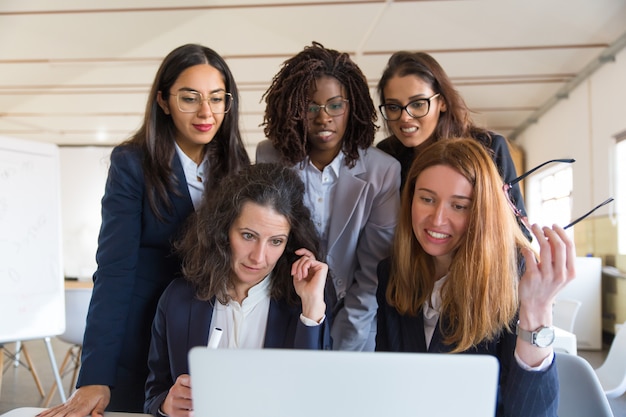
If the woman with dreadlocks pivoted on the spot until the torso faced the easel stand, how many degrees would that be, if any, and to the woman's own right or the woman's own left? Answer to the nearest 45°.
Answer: approximately 135° to the woman's own right

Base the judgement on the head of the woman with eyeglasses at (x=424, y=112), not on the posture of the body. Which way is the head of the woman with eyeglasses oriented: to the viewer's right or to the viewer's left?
to the viewer's left

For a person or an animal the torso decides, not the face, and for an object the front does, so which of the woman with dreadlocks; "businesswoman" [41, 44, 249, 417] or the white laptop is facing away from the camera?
the white laptop

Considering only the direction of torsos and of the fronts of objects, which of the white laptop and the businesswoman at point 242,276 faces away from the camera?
the white laptop

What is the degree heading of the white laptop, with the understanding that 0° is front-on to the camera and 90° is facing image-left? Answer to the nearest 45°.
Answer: approximately 180°

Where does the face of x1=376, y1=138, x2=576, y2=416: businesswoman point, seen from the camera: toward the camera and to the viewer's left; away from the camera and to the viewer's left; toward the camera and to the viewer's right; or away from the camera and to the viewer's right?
toward the camera and to the viewer's left

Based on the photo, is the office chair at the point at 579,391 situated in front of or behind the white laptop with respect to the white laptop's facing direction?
in front

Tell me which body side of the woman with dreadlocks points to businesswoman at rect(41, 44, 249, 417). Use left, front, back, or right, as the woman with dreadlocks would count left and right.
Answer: right

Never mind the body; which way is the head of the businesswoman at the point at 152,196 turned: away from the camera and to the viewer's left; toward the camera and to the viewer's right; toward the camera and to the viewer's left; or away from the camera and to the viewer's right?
toward the camera and to the viewer's right

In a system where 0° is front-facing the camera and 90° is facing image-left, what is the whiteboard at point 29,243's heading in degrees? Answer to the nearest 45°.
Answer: approximately 315°
